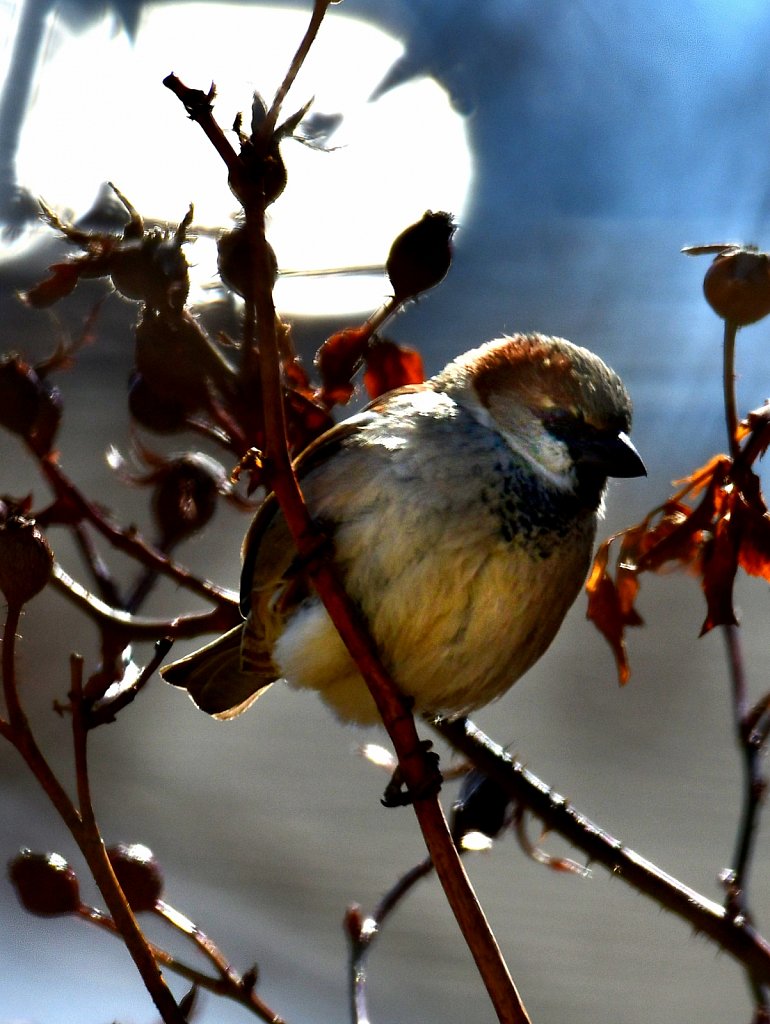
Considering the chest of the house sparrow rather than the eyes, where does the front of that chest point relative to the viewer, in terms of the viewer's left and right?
facing the viewer and to the right of the viewer
